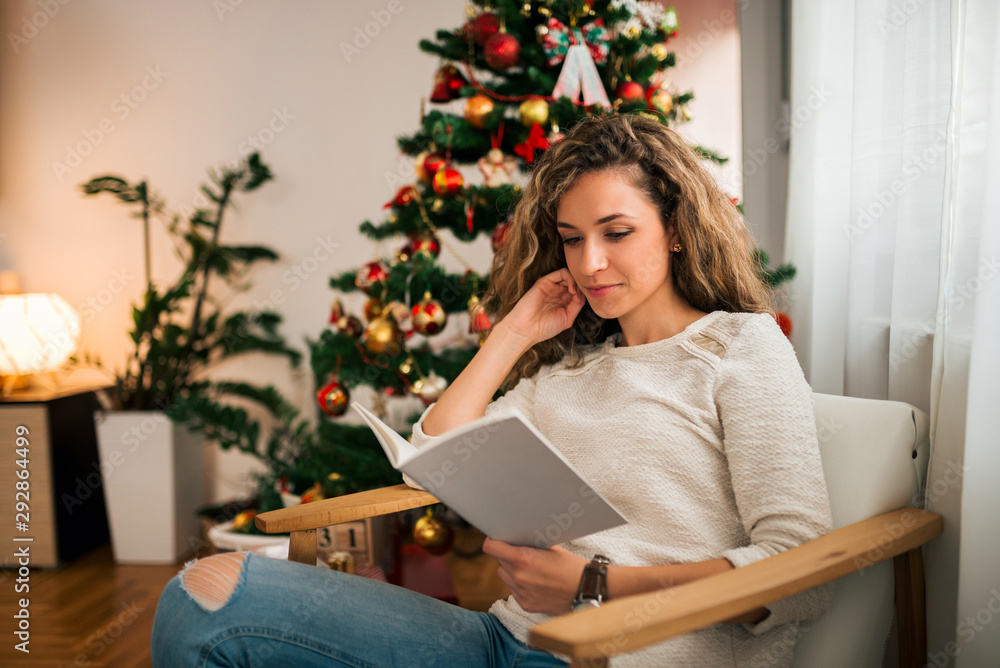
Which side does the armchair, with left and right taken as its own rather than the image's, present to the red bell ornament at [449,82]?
right

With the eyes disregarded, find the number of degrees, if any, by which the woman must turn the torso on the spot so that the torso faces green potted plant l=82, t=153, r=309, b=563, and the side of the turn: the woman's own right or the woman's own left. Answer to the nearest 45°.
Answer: approximately 90° to the woman's own right

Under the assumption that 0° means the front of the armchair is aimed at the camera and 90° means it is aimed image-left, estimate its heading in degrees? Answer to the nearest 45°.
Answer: approximately 45°

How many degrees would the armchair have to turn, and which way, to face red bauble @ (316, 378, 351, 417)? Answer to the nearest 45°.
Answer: approximately 90° to its right

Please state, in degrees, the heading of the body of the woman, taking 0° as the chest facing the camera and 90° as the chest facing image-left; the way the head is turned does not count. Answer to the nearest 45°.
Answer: approximately 45°

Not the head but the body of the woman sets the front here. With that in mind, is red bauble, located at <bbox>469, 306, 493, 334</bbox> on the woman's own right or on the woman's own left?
on the woman's own right

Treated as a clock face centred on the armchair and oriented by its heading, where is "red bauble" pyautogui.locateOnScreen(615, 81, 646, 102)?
The red bauble is roughly at 4 o'clock from the armchair.

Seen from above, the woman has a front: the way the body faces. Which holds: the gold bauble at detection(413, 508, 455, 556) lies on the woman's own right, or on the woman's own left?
on the woman's own right
